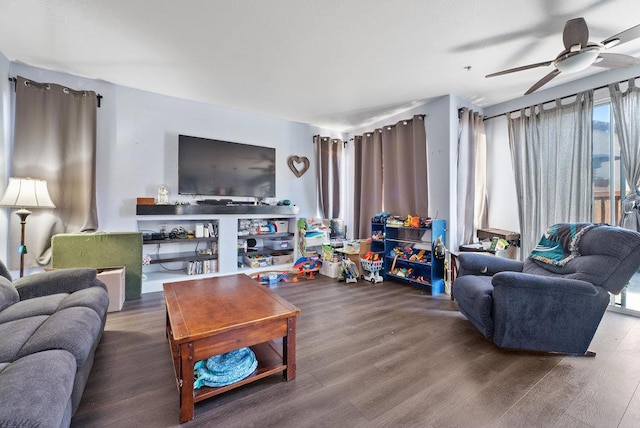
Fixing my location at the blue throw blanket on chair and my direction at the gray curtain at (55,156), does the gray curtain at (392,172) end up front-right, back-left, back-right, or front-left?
front-right

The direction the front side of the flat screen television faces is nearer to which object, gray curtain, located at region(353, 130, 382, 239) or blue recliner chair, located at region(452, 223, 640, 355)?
the blue recliner chair

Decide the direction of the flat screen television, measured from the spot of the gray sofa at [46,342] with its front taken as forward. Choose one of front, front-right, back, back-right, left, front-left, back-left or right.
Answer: front-left

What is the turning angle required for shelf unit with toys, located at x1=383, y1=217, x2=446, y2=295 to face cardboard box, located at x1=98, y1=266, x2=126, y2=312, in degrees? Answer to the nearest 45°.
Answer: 0° — it already faces it

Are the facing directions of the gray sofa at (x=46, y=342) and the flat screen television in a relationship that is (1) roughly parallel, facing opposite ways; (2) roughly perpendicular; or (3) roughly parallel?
roughly perpendicular

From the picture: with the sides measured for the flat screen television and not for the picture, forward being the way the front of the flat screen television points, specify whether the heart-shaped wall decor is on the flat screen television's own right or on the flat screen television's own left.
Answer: on the flat screen television's own left

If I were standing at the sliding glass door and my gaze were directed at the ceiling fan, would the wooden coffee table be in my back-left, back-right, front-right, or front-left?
front-right

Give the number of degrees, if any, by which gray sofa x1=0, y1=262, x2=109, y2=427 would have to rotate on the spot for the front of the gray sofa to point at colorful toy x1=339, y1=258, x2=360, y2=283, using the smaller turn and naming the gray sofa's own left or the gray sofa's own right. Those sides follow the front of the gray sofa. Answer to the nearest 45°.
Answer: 0° — it already faces it

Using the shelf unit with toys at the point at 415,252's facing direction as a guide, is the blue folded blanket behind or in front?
in front

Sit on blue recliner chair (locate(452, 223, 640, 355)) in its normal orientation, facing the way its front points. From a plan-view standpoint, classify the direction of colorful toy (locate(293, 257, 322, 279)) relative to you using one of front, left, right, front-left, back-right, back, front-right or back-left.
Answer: front-right

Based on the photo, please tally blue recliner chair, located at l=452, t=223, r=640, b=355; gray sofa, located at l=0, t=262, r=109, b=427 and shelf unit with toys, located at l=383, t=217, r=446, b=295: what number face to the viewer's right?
1

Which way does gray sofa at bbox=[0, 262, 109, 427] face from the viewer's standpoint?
to the viewer's right

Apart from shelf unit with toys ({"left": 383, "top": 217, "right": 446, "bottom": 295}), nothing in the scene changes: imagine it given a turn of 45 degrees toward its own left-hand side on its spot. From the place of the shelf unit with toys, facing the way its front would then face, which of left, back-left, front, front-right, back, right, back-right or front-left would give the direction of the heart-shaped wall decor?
right
